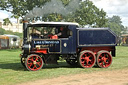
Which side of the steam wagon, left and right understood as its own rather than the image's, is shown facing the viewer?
left

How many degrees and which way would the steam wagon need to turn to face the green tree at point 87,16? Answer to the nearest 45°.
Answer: approximately 90° to its right
